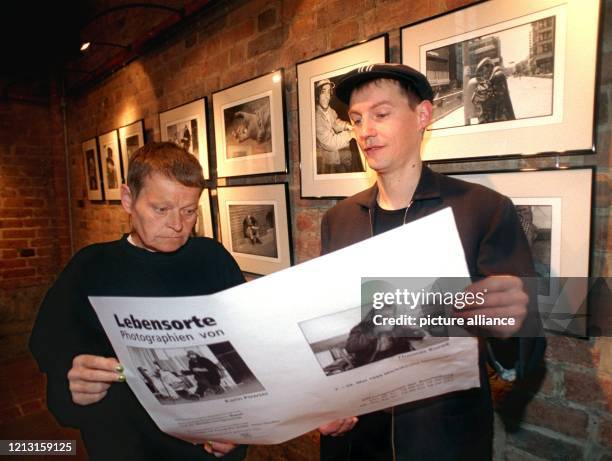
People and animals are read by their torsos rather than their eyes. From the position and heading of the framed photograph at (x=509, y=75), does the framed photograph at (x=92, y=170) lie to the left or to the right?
on its right

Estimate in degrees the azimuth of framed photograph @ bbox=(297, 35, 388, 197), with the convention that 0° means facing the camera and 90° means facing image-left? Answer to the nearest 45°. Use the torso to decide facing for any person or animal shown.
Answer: approximately 45°

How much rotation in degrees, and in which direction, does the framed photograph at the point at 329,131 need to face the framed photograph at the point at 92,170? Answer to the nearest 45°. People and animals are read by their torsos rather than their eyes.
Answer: approximately 90° to its right

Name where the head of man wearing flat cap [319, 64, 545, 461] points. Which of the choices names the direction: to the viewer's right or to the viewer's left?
to the viewer's left

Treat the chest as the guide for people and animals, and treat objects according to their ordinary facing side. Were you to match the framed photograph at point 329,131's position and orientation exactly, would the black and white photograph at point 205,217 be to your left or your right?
on your right

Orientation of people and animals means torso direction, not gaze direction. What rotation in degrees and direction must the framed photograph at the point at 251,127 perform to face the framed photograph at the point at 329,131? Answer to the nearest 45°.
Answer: approximately 90° to its left

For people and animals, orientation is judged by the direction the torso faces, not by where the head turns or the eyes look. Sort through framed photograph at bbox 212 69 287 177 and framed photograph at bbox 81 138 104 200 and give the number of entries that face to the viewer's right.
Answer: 0

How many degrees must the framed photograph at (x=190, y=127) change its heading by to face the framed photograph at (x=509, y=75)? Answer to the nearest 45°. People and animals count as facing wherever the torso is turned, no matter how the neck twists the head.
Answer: approximately 90° to its left

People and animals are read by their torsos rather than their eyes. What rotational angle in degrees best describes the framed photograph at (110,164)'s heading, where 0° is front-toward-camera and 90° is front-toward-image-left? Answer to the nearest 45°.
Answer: approximately 45°

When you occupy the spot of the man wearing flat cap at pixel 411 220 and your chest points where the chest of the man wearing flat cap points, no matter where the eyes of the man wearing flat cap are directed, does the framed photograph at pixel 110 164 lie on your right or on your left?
on your right

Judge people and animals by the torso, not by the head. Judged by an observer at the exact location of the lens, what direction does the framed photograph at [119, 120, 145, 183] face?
facing the viewer and to the left of the viewer

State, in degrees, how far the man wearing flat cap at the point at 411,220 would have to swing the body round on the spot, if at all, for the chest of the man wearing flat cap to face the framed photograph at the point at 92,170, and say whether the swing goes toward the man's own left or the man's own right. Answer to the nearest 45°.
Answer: approximately 90° to the man's own right

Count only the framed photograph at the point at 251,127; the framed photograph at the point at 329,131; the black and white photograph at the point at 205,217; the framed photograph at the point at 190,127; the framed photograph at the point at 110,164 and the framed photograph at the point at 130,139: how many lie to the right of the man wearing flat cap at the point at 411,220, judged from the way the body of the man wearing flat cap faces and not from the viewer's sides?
6
